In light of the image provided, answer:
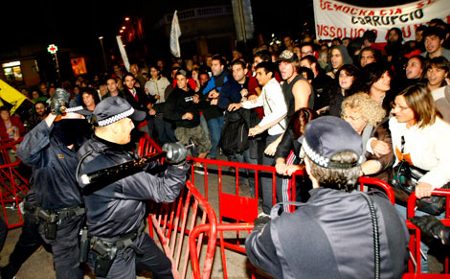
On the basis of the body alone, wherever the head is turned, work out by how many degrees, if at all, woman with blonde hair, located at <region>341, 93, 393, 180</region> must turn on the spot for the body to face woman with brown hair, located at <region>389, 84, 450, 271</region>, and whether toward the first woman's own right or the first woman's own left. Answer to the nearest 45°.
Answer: approximately 90° to the first woman's own left

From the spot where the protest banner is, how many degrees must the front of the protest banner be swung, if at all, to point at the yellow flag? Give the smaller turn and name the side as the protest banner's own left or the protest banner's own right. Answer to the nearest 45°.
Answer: approximately 45° to the protest banner's own right

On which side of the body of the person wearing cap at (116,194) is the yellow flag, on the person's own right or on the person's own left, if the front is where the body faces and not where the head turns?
on the person's own left

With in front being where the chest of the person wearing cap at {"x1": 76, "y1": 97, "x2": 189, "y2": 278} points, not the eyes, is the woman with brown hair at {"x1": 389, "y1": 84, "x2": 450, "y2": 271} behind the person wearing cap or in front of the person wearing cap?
in front

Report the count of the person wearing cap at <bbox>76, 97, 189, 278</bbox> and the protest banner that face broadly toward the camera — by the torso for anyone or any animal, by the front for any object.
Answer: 1

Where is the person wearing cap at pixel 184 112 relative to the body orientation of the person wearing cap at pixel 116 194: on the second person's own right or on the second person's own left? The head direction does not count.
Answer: on the second person's own left

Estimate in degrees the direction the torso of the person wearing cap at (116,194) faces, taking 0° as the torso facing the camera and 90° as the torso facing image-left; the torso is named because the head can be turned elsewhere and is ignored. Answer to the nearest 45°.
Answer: approximately 270°

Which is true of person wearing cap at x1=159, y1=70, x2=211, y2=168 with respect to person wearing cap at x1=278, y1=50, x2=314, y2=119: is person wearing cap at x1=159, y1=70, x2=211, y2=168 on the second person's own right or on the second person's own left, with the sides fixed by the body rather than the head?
on the second person's own right

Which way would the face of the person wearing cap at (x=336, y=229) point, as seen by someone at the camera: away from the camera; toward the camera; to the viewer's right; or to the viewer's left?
away from the camera

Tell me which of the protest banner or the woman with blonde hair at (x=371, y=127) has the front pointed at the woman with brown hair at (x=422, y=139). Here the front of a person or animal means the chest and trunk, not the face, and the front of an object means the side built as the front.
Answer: the protest banner

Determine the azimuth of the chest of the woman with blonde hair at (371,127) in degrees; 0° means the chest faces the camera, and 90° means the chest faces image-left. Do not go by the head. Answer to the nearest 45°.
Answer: approximately 45°

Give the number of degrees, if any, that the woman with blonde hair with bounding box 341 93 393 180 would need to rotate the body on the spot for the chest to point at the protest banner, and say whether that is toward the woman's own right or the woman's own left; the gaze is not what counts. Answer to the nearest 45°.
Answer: approximately 135° to the woman's own right

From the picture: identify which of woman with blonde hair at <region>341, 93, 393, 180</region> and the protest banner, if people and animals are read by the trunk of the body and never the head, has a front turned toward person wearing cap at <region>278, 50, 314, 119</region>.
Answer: the protest banner
